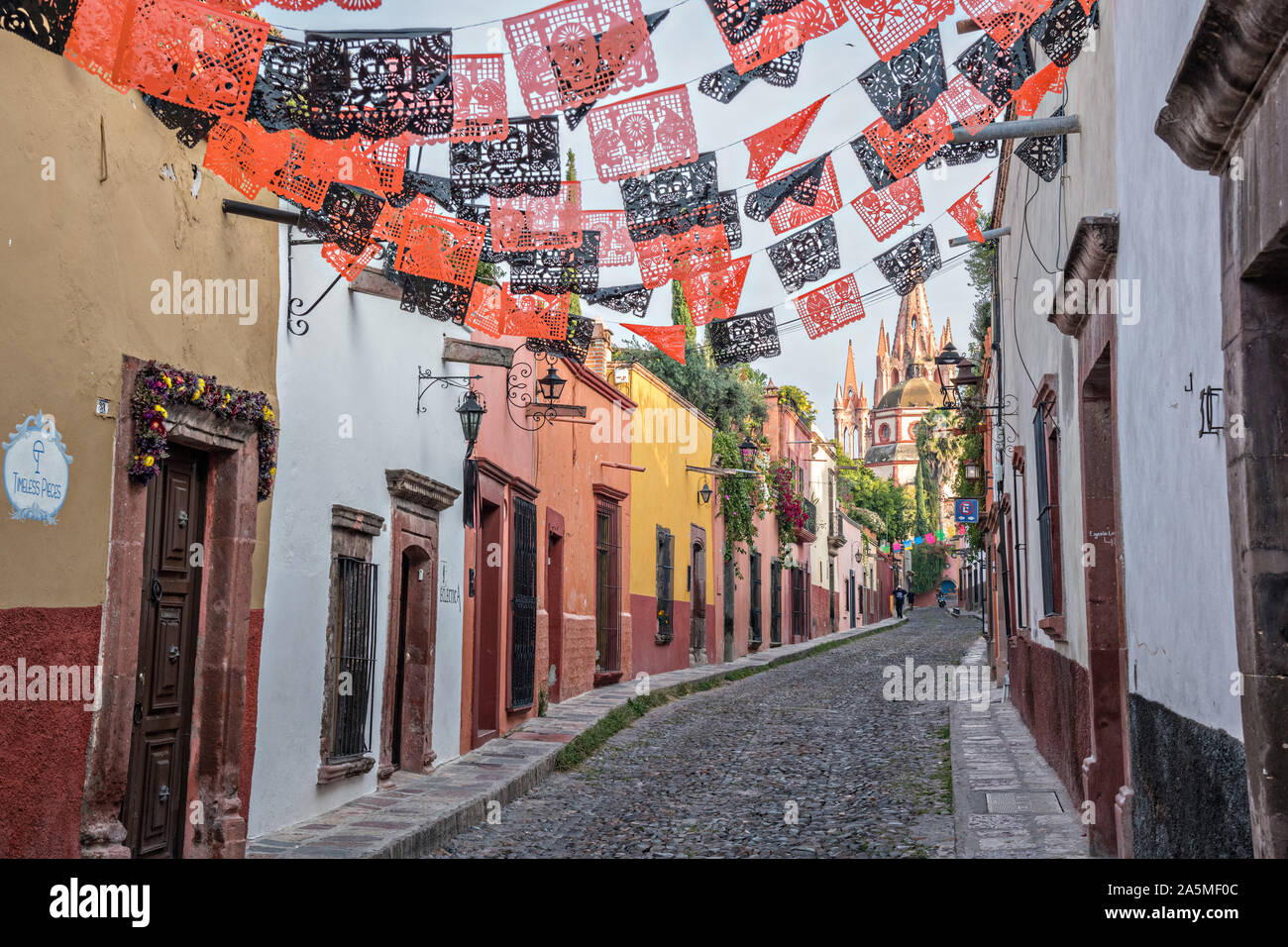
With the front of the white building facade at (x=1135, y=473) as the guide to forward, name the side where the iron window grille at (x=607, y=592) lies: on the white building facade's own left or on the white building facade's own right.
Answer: on the white building facade's own right

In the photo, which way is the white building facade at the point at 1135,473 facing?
to the viewer's left

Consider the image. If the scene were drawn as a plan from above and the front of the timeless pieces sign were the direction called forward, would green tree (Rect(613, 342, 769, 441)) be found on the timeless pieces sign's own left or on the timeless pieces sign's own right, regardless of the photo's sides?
on the timeless pieces sign's own left

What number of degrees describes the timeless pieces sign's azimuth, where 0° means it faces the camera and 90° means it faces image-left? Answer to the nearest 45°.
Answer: approximately 315°

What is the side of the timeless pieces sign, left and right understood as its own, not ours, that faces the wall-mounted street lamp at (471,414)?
left

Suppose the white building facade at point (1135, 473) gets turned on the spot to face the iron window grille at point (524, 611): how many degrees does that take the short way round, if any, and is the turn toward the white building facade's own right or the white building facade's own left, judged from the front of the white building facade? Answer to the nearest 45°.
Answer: approximately 45° to the white building facade's own right

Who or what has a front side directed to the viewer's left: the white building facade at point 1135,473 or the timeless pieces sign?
the white building facade

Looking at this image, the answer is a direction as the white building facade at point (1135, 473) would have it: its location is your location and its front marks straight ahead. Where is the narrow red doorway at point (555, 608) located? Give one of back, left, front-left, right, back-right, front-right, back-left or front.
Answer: front-right

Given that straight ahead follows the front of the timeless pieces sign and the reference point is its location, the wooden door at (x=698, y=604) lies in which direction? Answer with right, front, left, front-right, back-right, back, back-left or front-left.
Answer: left

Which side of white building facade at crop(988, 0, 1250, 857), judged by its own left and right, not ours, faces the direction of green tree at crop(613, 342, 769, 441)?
right

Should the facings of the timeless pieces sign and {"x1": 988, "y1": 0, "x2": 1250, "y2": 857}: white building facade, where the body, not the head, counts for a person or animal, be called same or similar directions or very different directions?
very different directions

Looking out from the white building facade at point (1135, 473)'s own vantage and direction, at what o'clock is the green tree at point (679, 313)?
The green tree is roughly at 2 o'clock from the white building facade.

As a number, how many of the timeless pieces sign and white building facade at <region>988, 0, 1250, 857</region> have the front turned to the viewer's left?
1

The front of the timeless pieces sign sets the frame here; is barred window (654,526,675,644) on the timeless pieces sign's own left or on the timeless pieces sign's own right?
on the timeless pieces sign's own left

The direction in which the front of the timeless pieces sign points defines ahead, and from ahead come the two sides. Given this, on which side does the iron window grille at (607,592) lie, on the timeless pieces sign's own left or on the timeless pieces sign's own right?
on the timeless pieces sign's own left
